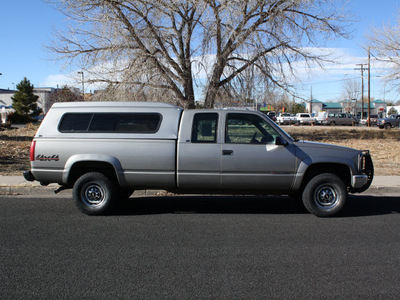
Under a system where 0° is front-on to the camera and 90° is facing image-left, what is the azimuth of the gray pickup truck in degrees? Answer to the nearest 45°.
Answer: approximately 270°

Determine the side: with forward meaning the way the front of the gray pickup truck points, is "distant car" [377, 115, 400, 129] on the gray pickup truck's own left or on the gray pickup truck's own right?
on the gray pickup truck's own left
